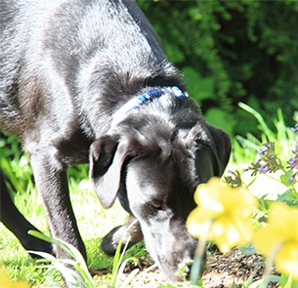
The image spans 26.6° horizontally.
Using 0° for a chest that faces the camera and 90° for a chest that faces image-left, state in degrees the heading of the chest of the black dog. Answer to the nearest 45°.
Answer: approximately 315°
